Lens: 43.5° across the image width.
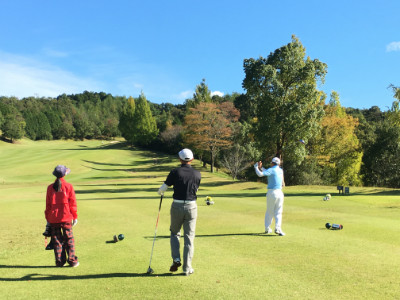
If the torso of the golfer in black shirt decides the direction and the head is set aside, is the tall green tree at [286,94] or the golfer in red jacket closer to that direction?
the tall green tree

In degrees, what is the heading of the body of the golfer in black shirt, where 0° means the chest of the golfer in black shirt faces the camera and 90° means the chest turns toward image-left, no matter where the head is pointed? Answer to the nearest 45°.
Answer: approximately 180°

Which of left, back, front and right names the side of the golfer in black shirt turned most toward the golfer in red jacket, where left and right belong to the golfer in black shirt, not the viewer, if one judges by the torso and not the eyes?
left
